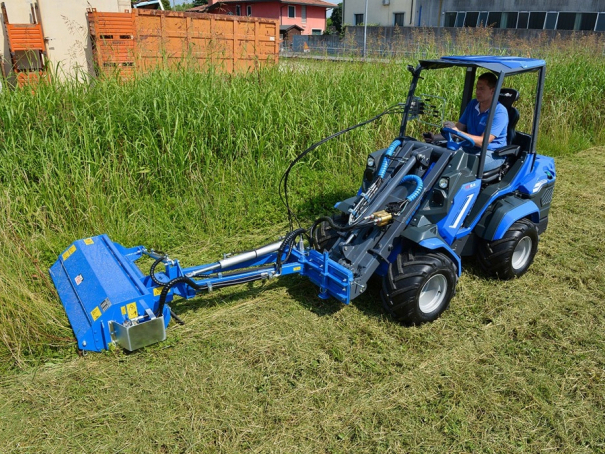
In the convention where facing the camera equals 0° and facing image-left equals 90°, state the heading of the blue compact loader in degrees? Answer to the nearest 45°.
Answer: approximately 45°

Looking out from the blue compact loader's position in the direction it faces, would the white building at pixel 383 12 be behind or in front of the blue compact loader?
behind

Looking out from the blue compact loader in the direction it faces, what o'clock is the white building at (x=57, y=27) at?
The white building is roughly at 3 o'clock from the blue compact loader.

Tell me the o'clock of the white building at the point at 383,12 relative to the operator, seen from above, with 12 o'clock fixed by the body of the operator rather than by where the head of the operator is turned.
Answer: The white building is roughly at 4 o'clock from the operator.

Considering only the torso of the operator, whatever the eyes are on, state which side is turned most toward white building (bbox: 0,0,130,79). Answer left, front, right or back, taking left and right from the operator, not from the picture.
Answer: right
